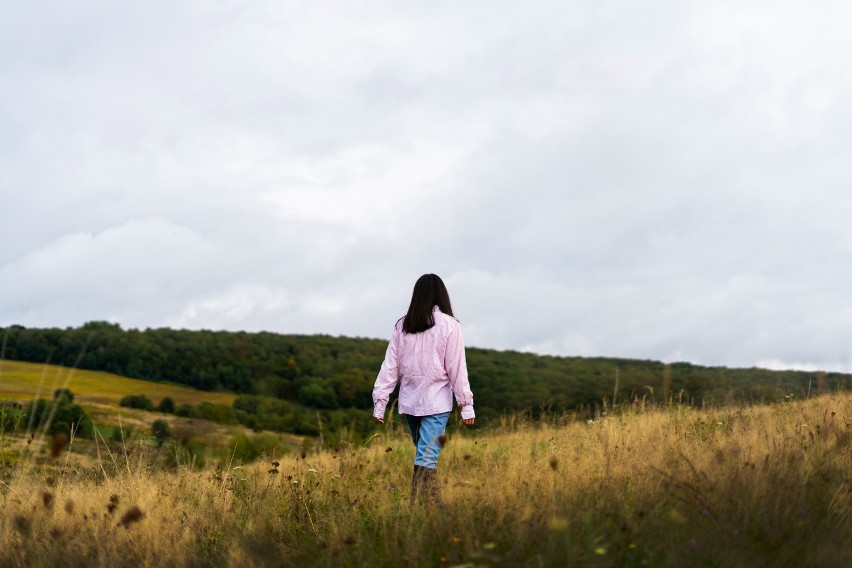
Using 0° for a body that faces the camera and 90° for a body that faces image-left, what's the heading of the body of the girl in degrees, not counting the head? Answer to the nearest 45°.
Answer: approximately 180°

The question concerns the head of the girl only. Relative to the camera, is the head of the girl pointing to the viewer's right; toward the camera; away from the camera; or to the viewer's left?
away from the camera

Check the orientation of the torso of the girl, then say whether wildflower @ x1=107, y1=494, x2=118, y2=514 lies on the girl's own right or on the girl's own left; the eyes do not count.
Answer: on the girl's own left

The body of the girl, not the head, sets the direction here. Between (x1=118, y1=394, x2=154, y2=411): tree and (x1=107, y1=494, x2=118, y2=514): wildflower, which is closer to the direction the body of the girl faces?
the tree
